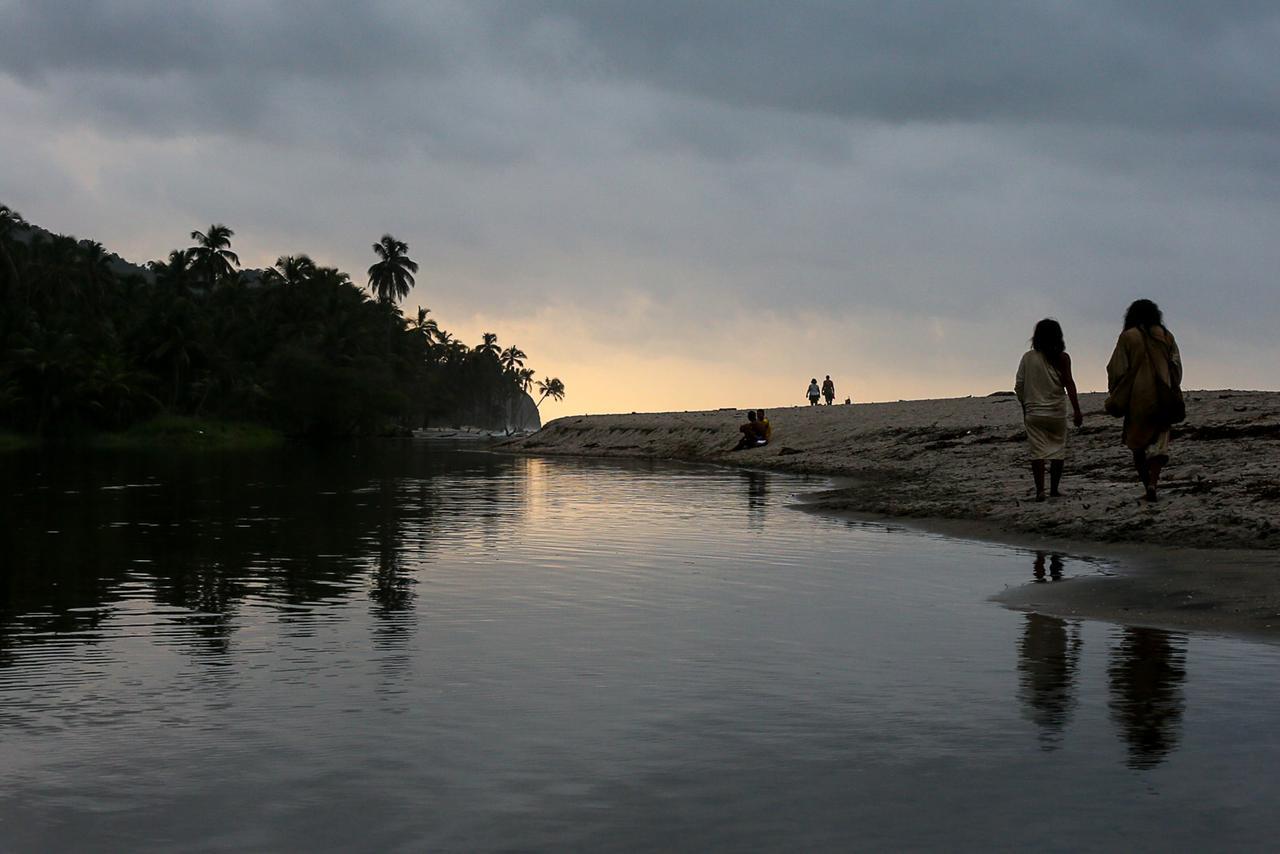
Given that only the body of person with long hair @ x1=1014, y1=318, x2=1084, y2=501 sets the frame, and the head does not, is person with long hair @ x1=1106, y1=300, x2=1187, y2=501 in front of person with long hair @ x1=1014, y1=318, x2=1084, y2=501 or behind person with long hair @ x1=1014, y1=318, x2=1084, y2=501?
behind

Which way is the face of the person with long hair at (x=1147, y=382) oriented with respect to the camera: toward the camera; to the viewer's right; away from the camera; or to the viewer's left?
away from the camera

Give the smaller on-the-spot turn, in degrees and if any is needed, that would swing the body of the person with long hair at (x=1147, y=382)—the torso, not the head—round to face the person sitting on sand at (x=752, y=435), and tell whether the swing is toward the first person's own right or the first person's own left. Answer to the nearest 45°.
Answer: approximately 45° to the first person's own left

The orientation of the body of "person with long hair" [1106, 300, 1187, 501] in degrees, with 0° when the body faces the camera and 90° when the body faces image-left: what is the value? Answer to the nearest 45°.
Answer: approximately 180°

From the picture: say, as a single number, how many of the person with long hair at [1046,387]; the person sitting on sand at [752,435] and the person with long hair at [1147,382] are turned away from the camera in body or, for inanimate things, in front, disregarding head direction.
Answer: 2

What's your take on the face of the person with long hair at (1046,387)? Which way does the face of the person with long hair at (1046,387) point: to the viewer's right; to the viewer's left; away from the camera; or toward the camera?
away from the camera

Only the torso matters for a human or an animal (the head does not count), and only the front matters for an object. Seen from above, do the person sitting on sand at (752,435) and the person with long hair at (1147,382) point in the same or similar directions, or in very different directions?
very different directions

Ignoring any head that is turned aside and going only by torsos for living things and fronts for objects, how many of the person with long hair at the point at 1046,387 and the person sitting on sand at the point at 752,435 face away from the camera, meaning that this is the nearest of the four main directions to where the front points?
1

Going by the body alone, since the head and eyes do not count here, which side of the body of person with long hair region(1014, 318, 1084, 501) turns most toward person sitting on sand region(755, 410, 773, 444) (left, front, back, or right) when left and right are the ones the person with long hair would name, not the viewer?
front

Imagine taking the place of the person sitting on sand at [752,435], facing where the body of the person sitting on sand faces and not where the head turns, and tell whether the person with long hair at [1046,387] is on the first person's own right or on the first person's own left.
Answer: on the first person's own left

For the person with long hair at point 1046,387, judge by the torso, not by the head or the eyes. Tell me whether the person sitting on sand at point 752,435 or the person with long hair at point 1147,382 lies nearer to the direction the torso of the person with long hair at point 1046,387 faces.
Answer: the person sitting on sand

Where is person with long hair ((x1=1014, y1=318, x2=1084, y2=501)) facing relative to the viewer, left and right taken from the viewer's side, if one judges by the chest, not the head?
facing away from the viewer

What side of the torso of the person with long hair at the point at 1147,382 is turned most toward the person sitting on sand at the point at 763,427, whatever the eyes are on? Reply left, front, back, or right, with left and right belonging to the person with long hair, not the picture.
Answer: front

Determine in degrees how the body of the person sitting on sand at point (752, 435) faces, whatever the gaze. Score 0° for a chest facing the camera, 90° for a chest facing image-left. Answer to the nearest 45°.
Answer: approximately 45°

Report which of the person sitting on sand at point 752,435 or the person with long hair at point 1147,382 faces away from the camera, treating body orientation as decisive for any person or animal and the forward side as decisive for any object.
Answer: the person with long hair

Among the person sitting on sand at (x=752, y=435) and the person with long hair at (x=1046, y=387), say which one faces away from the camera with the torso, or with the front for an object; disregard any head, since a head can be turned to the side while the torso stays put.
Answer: the person with long hair
